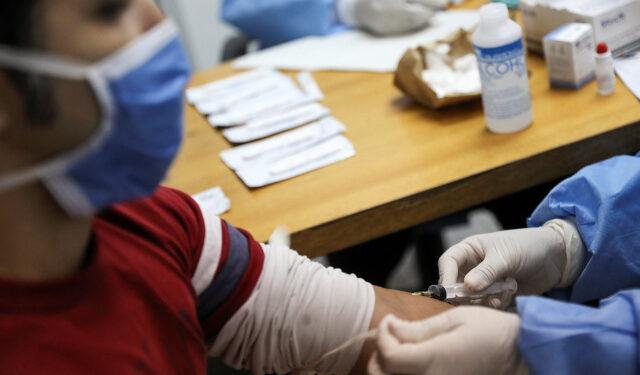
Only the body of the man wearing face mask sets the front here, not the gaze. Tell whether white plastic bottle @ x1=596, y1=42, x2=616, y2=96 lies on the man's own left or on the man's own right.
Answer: on the man's own left

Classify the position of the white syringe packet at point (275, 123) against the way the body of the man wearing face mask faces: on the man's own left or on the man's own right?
on the man's own left

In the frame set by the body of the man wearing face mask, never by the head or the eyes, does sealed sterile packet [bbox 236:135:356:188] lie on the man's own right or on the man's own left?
on the man's own left

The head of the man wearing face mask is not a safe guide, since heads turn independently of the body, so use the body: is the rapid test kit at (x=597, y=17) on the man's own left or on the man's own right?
on the man's own left

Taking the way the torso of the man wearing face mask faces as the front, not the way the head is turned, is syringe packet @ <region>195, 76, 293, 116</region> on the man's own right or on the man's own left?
on the man's own left

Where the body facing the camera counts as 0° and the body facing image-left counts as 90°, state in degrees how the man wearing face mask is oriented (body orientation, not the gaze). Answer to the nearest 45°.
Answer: approximately 315°

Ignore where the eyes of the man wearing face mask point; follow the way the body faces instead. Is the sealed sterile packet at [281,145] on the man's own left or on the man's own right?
on the man's own left

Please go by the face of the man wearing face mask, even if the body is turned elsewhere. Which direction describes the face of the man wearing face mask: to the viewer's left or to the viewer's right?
to the viewer's right
